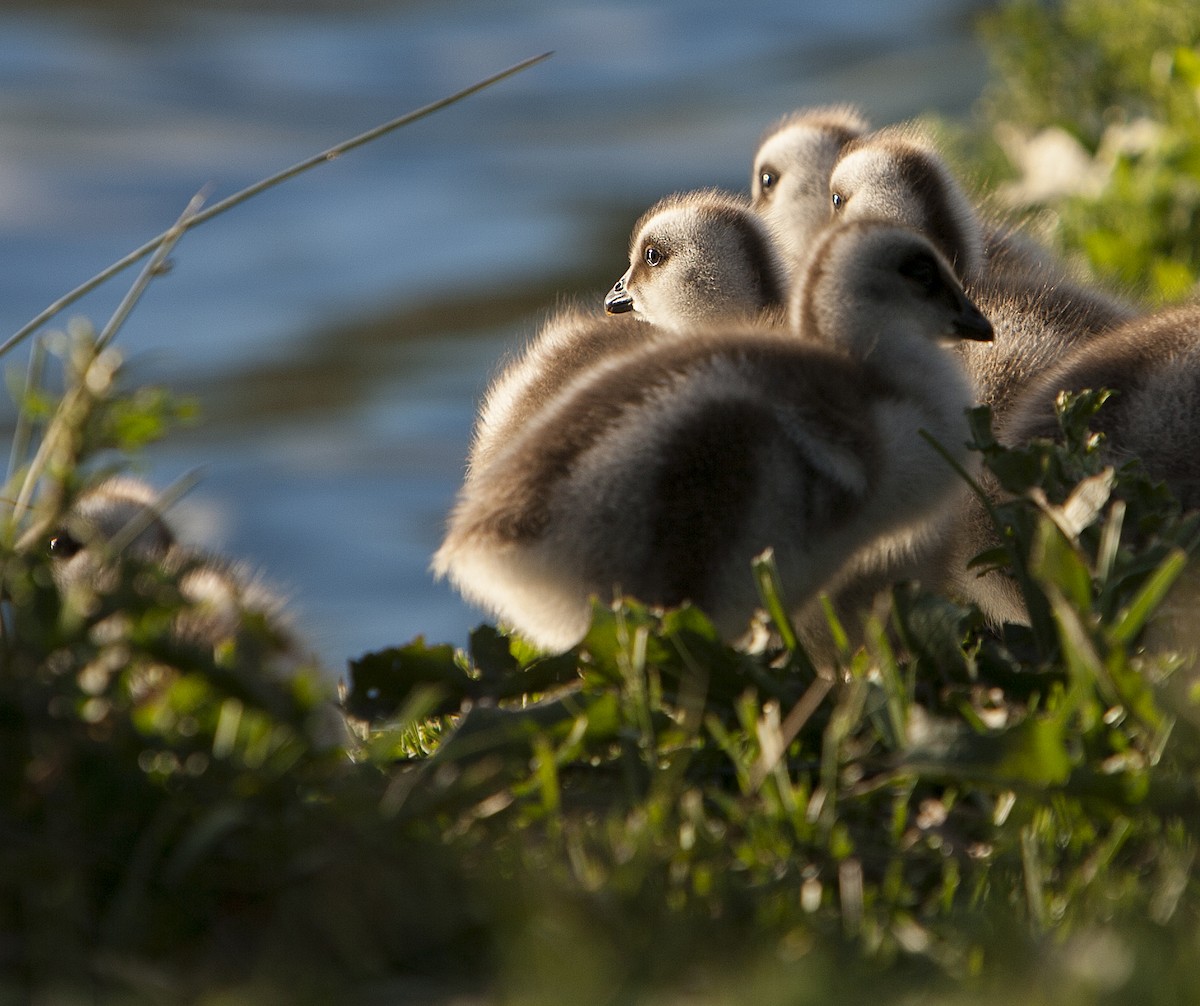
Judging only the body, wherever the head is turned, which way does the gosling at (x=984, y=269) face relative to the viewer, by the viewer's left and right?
facing to the left of the viewer

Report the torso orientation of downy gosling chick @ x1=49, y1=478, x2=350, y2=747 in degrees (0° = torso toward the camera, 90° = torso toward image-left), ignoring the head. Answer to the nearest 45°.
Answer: approximately 90°

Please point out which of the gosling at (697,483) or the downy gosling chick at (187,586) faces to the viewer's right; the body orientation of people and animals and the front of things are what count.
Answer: the gosling

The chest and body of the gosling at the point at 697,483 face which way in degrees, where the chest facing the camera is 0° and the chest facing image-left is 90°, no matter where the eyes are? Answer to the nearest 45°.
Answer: approximately 270°

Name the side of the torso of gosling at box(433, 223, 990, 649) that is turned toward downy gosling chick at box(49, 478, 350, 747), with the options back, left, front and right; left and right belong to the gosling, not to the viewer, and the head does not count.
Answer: back

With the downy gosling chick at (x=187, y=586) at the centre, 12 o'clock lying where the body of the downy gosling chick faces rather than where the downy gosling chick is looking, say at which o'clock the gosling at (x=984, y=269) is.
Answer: The gosling is roughly at 5 o'clock from the downy gosling chick.
